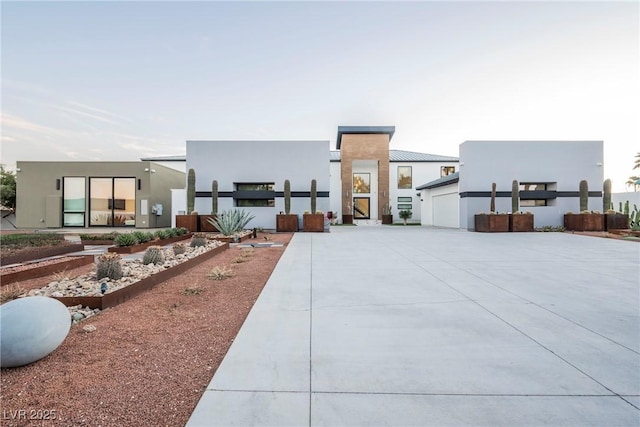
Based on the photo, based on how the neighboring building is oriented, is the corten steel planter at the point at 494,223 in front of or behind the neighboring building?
in front

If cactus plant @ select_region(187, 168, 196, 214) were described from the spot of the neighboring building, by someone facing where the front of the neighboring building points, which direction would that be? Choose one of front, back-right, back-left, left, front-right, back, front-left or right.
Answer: front-left

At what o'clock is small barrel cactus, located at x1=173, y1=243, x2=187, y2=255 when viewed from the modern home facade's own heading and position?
The small barrel cactus is roughly at 1 o'clock from the modern home facade.

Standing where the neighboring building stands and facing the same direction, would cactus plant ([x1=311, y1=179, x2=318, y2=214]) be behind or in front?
in front

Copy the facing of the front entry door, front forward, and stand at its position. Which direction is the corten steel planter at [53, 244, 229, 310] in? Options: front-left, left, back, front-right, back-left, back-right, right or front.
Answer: front

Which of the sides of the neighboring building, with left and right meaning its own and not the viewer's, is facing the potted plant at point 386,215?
left

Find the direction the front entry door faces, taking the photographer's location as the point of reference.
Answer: facing the viewer

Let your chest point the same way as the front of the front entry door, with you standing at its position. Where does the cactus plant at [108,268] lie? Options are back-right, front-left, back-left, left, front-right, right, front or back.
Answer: front

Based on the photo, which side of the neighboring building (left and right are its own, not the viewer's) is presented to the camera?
front

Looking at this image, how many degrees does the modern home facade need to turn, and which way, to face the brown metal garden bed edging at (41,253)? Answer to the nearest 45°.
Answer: approximately 45° to its right

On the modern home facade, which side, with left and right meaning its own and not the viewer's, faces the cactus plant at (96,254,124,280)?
front

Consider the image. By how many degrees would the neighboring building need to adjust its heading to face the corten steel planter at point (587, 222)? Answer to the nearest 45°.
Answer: approximately 45° to its left

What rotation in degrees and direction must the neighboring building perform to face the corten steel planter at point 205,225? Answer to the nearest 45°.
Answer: approximately 45° to its left
